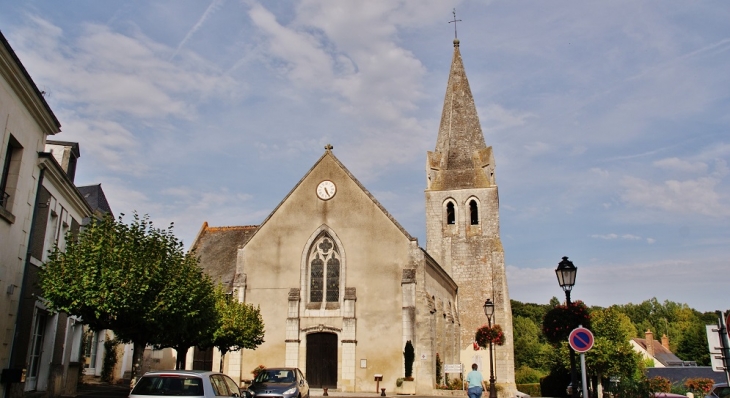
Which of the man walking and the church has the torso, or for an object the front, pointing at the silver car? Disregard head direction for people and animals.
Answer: the church

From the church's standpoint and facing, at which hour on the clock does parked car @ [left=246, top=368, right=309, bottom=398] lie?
The parked car is roughly at 12 o'clock from the church.

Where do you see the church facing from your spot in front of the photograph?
facing the viewer

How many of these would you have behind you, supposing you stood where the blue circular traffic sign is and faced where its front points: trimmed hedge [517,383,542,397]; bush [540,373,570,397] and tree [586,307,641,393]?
3

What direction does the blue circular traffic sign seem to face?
toward the camera

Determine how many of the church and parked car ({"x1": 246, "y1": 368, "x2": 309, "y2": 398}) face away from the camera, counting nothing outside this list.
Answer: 0

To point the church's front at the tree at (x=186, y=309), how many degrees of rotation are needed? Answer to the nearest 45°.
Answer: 0° — it already faces it

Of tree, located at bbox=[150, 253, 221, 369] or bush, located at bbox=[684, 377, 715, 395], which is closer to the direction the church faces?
the tree

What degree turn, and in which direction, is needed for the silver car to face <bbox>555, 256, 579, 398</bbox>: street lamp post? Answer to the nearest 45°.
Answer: approximately 45° to its right
